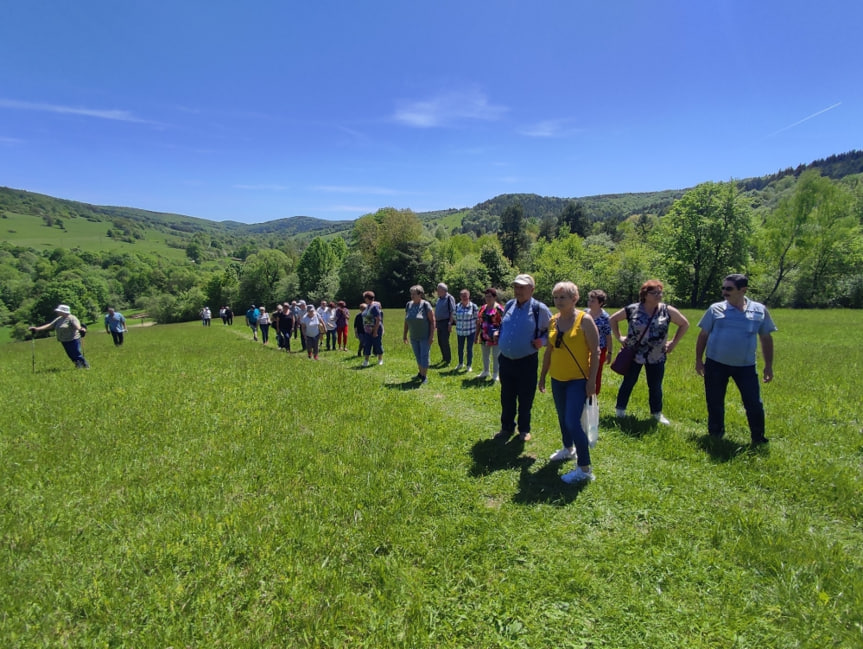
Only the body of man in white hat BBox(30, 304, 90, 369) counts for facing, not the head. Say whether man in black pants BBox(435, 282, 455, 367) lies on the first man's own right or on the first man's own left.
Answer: on the first man's own left

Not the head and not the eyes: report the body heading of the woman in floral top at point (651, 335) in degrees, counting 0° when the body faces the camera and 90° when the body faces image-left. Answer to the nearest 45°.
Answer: approximately 0°

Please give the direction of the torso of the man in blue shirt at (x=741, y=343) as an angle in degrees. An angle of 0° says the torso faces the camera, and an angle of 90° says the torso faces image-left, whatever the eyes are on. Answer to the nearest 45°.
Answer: approximately 0°

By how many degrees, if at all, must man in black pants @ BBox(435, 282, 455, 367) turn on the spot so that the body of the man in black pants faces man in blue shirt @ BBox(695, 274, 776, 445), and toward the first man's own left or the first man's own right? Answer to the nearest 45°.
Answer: approximately 90° to the first man's own left

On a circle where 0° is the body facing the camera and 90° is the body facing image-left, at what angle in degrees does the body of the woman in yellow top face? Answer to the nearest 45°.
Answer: approximately 45°

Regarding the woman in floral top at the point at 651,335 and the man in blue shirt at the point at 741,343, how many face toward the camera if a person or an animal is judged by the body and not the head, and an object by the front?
2

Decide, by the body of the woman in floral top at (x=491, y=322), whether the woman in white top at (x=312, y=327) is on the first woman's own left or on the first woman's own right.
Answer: on the first woman's own right

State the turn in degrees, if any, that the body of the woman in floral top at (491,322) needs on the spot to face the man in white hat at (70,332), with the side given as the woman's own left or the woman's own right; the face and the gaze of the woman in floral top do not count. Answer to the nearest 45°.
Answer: approximately 45° to the woman's own right

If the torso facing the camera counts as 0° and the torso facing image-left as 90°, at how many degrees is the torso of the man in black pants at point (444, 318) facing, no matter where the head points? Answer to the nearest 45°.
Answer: approximately 45°

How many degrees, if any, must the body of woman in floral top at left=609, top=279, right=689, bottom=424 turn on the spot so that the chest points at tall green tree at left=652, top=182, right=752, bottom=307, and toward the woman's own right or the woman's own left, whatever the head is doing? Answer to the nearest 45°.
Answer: approximately 180°

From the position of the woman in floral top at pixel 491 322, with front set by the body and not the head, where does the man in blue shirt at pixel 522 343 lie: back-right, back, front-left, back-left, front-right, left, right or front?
front-left
